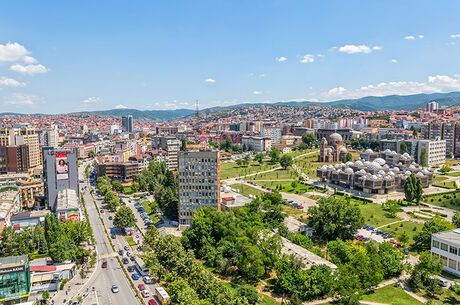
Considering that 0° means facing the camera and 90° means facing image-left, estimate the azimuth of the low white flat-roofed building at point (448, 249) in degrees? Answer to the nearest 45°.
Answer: approximately 45°

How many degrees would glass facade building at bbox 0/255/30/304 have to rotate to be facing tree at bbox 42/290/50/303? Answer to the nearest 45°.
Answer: approximately 45° to its left

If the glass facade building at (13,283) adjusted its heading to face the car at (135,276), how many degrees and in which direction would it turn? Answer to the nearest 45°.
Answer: approximately 90° to its left

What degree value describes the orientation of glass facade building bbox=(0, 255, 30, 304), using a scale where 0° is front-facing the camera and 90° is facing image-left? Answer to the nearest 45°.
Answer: approximately 0°
